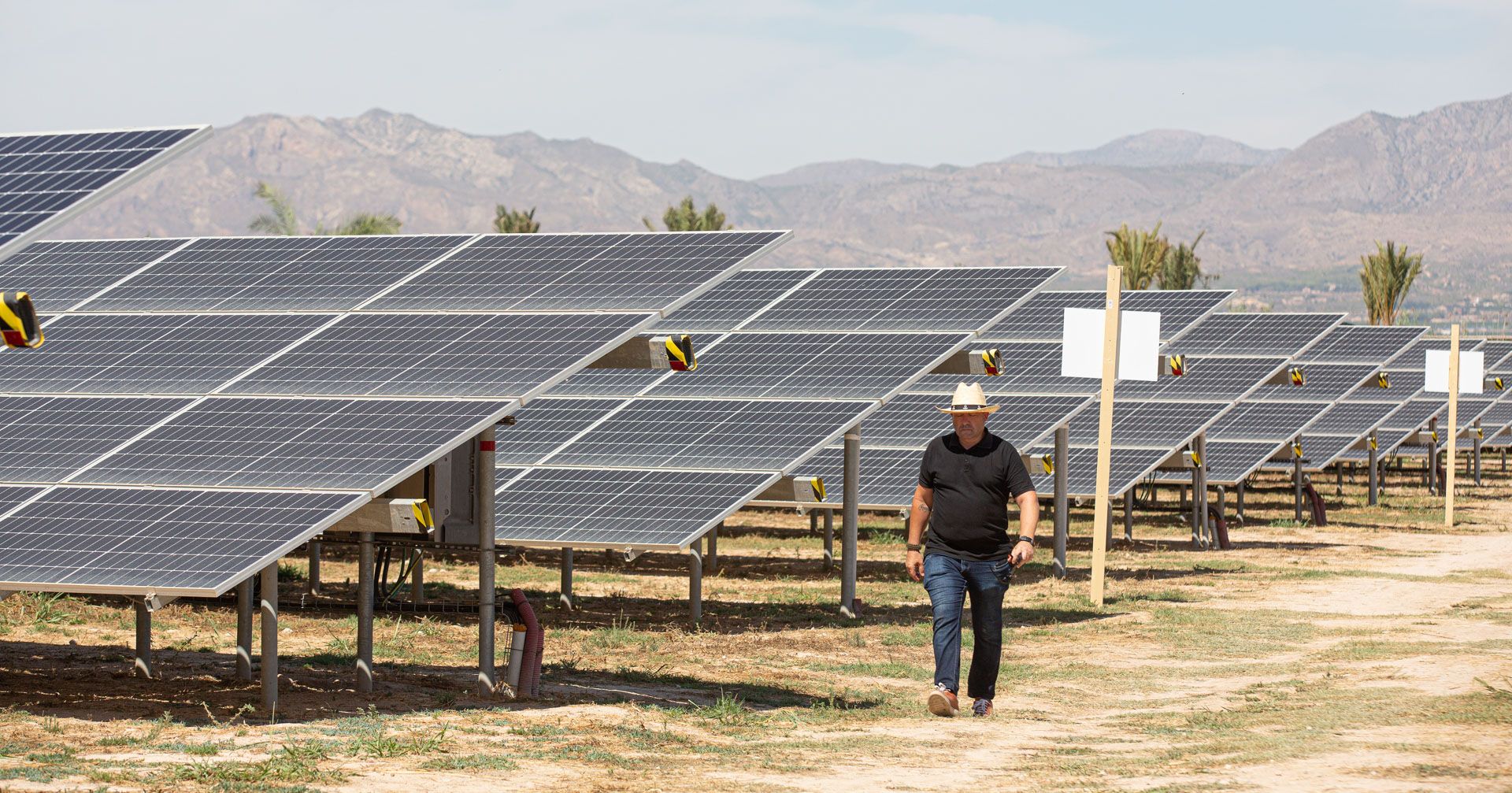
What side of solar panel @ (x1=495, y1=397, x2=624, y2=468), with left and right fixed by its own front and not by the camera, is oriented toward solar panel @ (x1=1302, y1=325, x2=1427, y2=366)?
back

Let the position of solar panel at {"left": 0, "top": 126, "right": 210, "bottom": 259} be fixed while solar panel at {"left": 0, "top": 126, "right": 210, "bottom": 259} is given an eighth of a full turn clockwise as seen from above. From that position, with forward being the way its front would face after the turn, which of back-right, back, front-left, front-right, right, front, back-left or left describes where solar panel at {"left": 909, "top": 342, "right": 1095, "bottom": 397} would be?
back-right

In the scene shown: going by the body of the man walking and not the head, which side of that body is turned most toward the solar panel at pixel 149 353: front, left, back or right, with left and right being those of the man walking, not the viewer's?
right

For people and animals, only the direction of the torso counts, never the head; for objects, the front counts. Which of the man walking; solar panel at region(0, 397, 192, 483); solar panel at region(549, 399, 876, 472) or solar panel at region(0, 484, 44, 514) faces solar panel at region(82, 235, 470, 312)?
solar panel at region(549, 399, 876, 472)

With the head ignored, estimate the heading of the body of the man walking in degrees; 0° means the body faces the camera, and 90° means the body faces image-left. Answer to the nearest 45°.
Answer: approximately 0°

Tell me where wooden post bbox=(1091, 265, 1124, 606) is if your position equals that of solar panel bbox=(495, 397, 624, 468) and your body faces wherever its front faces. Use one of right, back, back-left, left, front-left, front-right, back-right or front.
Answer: back-left

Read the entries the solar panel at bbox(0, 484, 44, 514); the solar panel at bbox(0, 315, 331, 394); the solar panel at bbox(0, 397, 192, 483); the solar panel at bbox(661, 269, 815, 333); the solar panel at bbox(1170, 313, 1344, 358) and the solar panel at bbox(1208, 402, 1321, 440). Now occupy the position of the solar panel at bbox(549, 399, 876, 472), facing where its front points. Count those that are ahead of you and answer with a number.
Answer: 3
